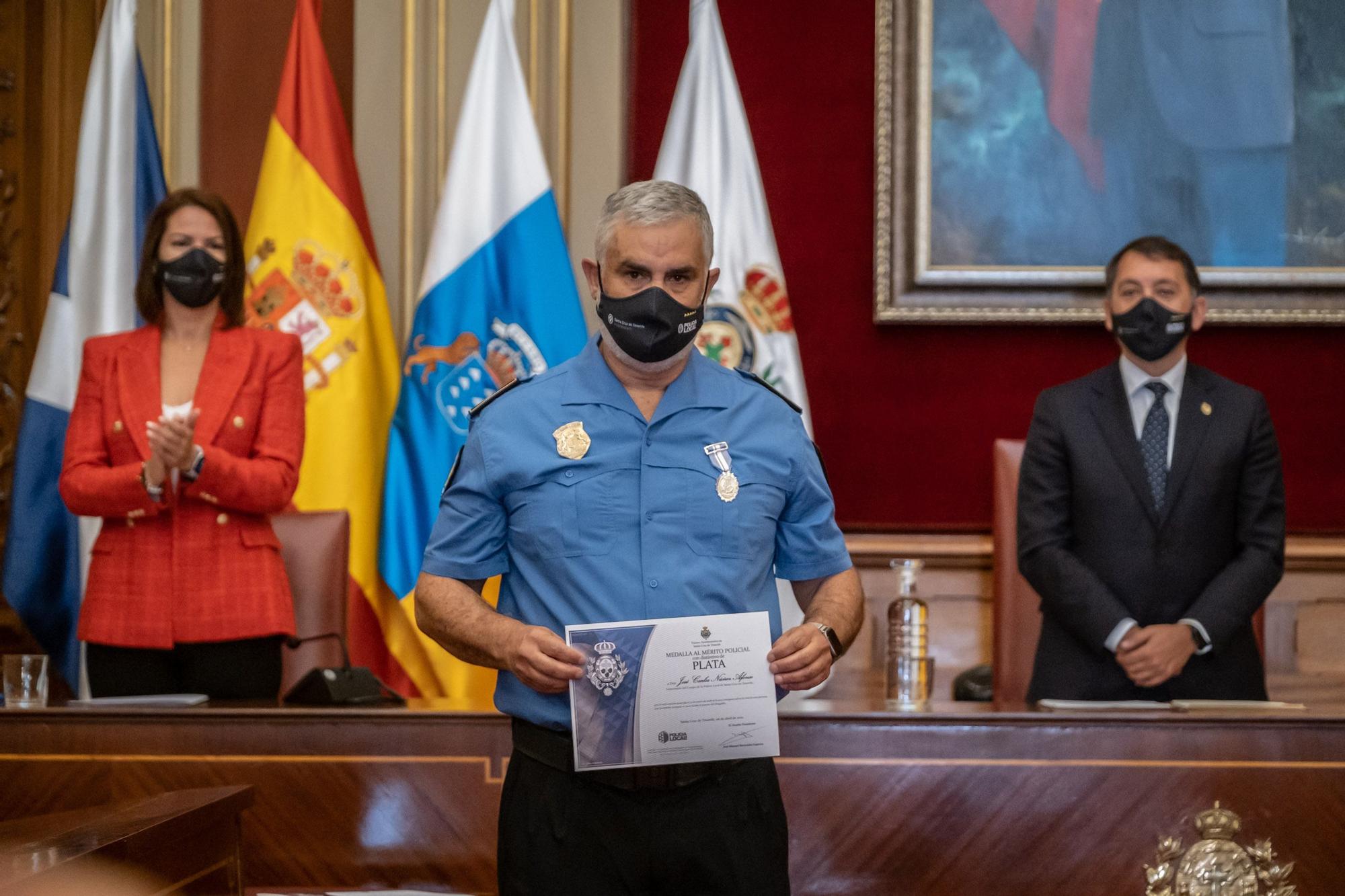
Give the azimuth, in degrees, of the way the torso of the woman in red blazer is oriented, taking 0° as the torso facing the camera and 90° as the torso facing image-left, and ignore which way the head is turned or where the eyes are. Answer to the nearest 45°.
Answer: approximately 0°

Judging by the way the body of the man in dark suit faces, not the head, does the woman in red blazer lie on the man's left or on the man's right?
on the man's right

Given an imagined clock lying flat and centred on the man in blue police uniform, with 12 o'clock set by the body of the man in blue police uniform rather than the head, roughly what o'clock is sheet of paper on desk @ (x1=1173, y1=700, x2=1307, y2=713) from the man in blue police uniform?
The sheet of paper on desk is roughly at 8 o'clock from the man in blue police uniform.

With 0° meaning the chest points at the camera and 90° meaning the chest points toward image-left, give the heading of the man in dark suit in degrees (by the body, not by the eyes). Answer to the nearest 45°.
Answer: approximately 0°

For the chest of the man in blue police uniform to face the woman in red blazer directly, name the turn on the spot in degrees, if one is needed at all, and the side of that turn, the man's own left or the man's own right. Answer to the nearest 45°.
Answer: approximately 135° to the man's own right

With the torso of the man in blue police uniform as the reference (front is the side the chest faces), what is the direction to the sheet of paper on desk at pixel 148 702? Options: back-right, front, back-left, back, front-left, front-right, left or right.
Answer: back-right

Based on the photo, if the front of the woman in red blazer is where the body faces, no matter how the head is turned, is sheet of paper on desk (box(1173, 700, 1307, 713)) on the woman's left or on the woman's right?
on the woman's left
